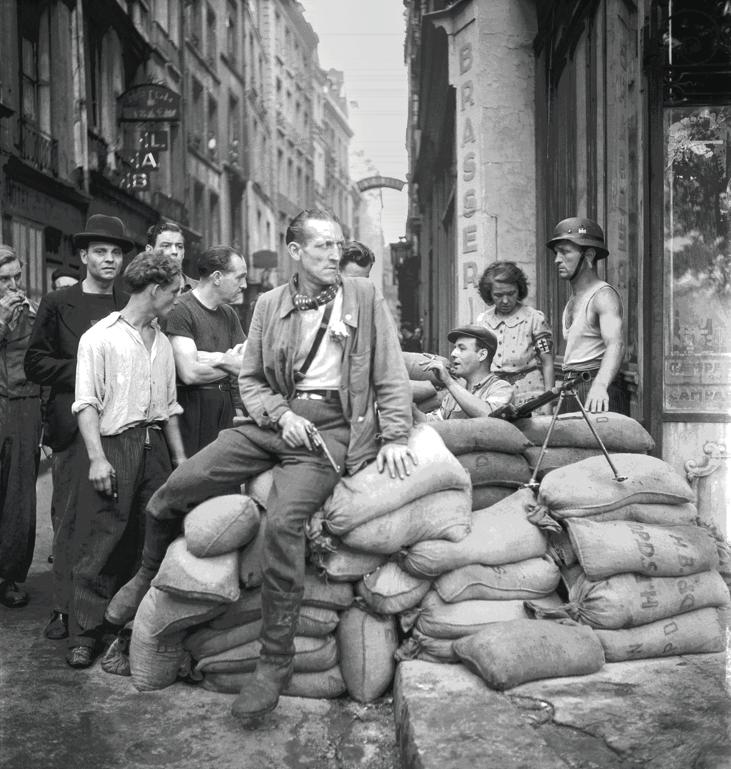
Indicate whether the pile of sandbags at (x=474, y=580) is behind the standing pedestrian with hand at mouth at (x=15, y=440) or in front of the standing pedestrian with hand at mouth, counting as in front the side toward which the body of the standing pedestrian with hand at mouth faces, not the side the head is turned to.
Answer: in front

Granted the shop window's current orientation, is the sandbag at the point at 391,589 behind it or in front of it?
in front

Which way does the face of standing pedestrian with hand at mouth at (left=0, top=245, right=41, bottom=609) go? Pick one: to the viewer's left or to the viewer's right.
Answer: to the viewer's right

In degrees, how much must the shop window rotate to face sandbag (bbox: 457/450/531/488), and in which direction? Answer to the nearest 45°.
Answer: approximately 45° to its right

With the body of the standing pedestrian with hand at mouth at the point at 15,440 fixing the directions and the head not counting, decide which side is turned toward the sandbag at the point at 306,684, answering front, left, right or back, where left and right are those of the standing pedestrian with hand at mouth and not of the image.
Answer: front

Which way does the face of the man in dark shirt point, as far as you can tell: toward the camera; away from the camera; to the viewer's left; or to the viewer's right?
to the viewer's right

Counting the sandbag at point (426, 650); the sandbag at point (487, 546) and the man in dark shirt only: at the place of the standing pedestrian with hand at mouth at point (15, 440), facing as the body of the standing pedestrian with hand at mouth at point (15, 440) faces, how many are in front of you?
3

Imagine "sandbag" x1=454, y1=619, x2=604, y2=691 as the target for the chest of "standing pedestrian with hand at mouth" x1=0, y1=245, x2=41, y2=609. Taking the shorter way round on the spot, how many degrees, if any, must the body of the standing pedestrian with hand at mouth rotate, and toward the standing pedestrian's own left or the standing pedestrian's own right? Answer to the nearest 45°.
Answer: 0° — they already face it

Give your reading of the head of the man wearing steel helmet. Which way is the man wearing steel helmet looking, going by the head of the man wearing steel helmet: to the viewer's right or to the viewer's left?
to the viewer's left

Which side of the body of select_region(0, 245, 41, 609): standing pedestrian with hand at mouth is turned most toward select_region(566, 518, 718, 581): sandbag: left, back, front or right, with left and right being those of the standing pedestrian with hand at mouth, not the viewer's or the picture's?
front

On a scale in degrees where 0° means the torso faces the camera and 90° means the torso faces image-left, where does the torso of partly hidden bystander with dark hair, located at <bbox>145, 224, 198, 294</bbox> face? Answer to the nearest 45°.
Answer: approximately 315°

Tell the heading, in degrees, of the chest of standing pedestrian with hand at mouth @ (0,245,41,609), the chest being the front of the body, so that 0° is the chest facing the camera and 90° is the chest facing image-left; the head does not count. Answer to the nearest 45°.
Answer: approximately 315°
